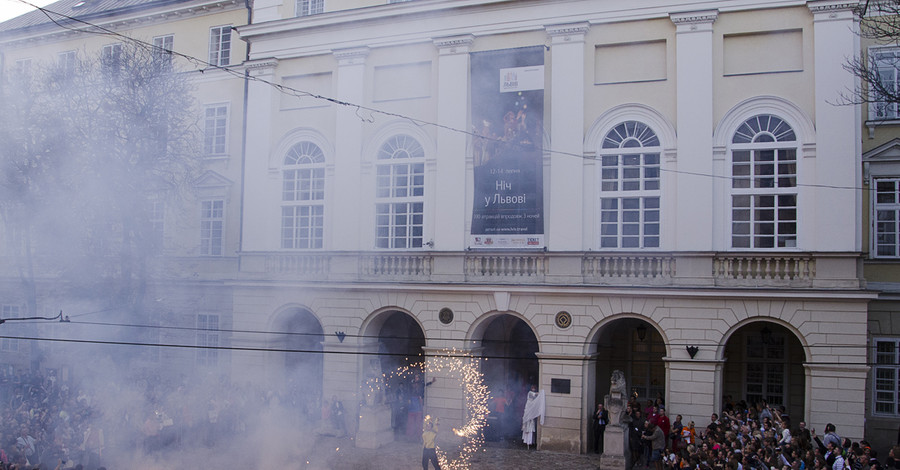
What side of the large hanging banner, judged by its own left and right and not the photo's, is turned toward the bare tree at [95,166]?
right

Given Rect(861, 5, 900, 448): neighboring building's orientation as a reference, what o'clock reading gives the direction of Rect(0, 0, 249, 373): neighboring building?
Rect(0, 0, 249, 373): neighboring building is roughly at 3 o'clock from Rect(861, 5, 900, 448): neighboring building.

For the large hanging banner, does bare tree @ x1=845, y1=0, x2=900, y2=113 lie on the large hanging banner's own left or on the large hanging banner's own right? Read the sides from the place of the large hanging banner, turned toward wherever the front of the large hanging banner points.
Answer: on the large hanging banner's own left

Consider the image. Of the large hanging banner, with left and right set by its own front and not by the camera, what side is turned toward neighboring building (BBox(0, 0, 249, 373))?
right

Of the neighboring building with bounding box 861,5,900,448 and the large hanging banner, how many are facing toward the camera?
2

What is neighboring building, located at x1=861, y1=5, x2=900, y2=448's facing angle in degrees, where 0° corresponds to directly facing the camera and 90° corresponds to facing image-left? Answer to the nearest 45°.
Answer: approximately 0°

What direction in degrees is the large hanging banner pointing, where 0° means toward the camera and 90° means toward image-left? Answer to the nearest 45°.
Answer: approximately 0°

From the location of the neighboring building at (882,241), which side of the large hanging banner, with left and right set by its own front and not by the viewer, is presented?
left
